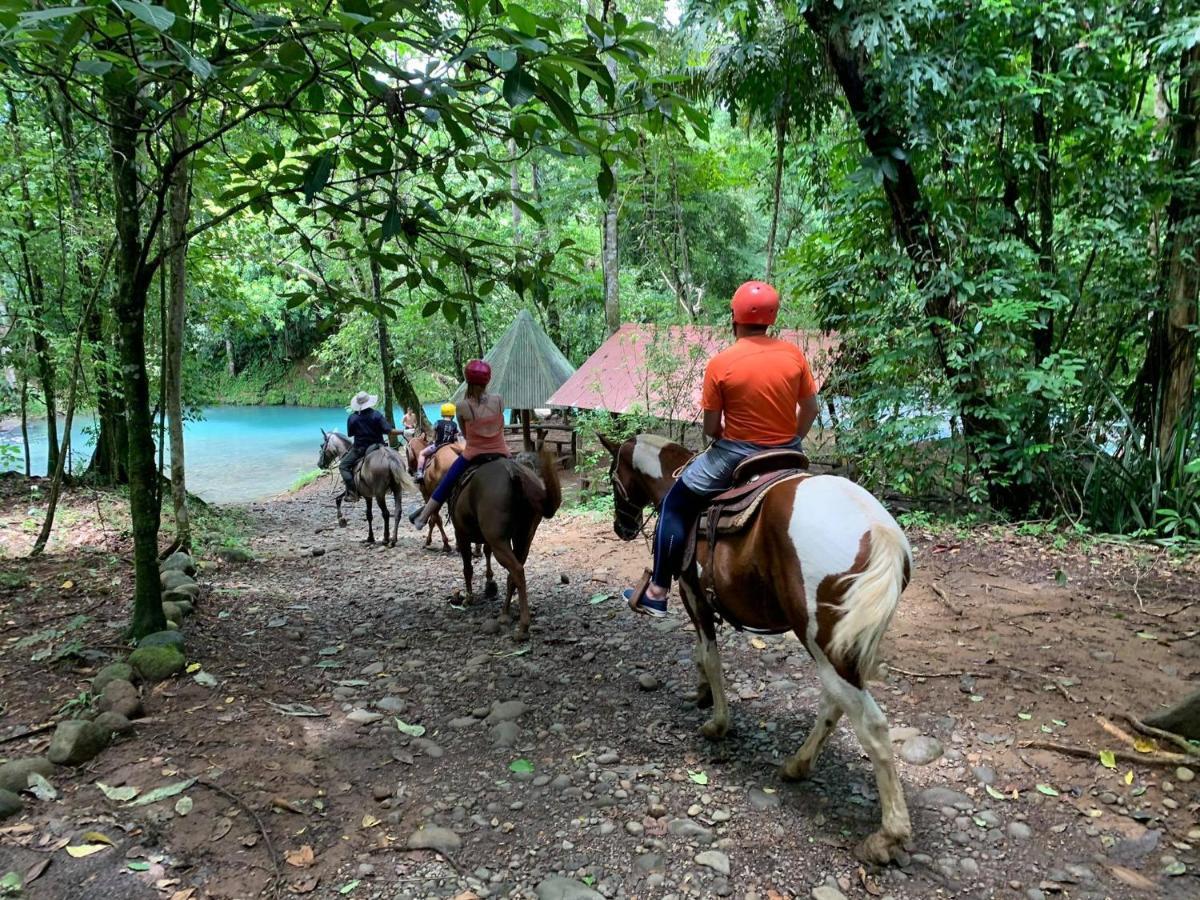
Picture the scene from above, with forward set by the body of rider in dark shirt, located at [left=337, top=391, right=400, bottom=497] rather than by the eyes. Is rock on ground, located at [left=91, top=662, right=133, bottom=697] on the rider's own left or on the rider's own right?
on the rider's own left

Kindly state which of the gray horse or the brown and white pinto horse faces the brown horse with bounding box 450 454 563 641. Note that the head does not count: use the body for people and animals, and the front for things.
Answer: the brown and white pinto horse

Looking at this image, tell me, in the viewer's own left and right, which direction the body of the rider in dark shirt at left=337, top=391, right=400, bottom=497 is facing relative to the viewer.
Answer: facing away from the viewer and to the left of the viewer

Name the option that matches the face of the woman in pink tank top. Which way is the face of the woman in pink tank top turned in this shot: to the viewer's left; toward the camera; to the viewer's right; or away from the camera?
away from the camera

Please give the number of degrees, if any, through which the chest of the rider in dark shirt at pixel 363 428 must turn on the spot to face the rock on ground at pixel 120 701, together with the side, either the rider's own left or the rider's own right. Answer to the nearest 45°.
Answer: approximately 135° to the rider's own left

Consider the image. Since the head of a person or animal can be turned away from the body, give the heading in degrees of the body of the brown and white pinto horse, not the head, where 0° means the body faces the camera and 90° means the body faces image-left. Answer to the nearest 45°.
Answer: approximately 135°

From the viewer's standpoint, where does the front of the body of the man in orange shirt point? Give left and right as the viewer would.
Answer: facing away from the viewer and to the left of the viewer

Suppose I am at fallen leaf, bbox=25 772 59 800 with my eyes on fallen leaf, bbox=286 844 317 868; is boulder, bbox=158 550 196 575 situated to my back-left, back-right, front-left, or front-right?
back-left
